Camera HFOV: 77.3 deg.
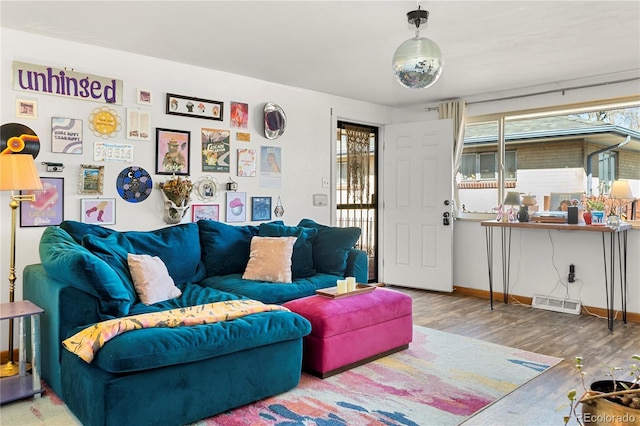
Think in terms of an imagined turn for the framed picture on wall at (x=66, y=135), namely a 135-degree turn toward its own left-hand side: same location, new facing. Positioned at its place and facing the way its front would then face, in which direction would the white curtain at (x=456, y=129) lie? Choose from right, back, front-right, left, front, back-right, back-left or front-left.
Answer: right

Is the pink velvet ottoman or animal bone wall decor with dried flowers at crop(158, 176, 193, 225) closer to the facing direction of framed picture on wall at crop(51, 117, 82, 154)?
the pink velvet ottoman

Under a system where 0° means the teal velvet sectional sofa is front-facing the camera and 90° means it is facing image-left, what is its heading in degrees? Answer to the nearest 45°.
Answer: approximately 315°

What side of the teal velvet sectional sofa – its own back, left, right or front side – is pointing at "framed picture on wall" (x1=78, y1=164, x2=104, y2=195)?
back

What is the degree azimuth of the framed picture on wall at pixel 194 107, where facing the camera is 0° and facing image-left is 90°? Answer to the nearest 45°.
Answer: approximately 315°

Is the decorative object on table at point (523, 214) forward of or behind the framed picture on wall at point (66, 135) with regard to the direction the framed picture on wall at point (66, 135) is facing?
forward

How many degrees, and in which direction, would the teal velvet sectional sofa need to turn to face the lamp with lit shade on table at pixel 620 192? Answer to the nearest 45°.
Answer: approximately 45° to its left

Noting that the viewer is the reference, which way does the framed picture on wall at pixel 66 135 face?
facing the viewer and to the right of the viewer

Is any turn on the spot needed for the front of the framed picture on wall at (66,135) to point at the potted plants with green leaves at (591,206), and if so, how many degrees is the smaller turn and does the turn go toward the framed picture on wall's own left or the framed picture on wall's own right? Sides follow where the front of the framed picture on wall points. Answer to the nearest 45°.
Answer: approximately 45° to the framed picture on wall's own left
